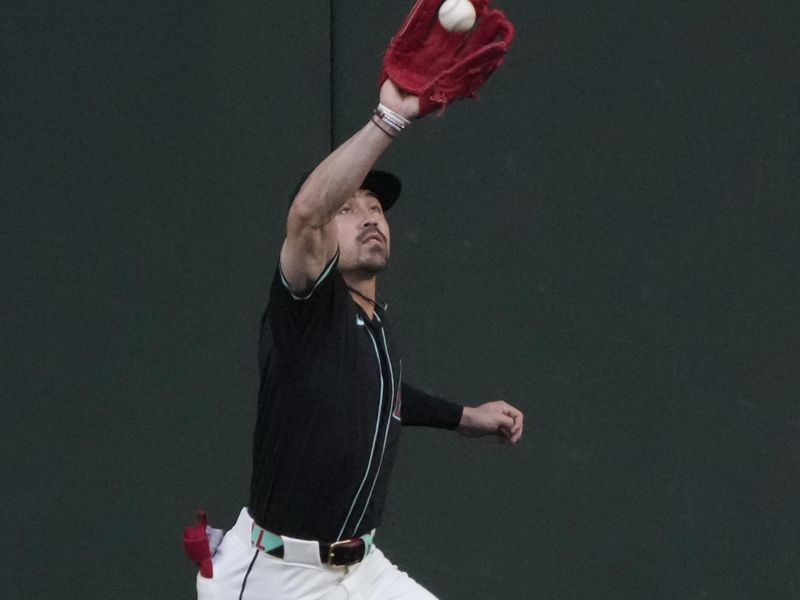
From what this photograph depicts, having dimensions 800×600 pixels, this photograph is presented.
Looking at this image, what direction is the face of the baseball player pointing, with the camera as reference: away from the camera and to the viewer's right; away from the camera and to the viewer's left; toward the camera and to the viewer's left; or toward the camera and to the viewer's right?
toward the camera and to the viewer's right

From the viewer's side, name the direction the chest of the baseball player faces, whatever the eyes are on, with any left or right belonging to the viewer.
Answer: facing the viewer and to the right of the viewer
